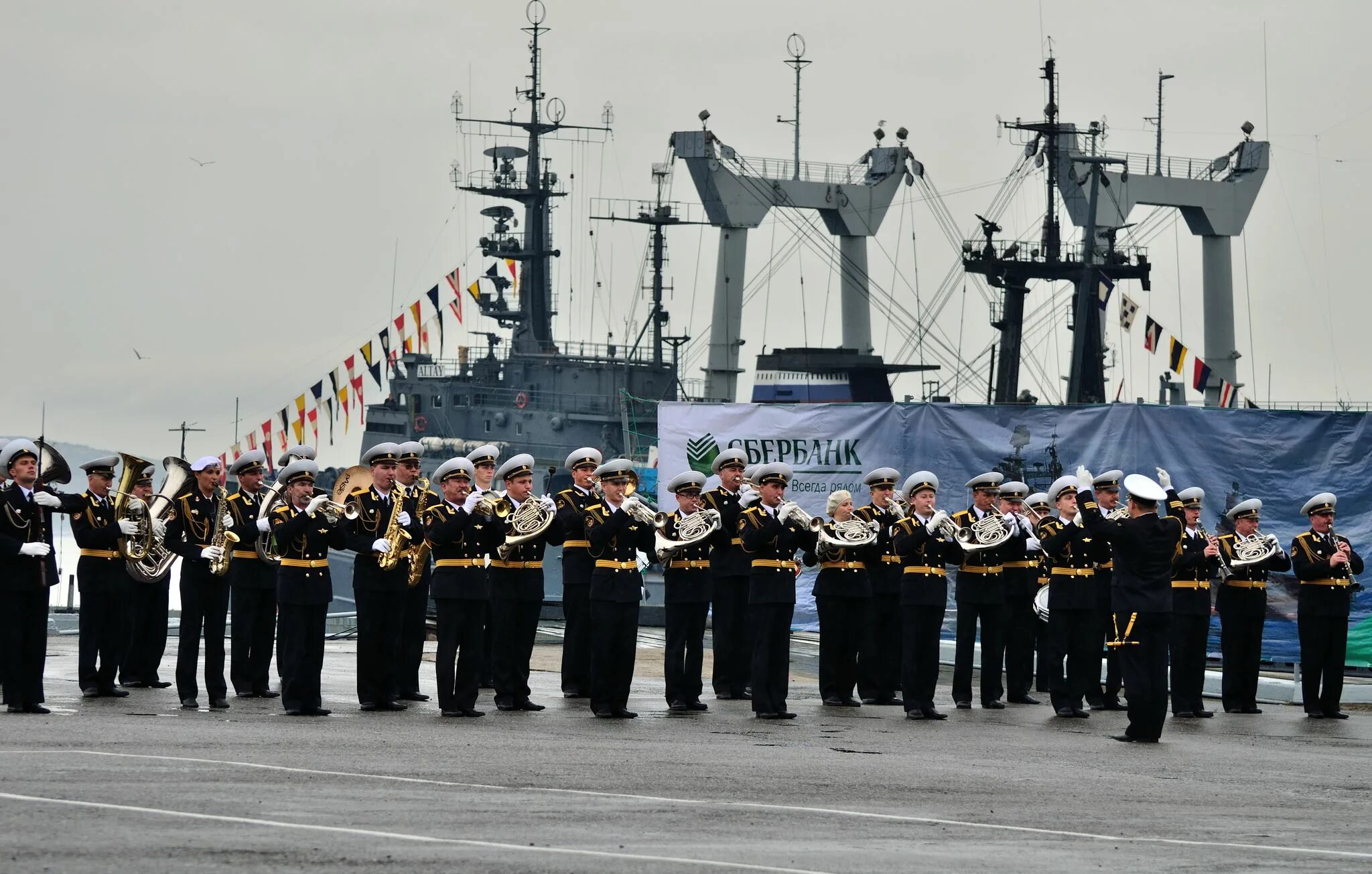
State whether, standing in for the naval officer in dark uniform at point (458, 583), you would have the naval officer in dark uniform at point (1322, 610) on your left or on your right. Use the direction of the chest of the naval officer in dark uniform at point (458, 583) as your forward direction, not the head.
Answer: on your left

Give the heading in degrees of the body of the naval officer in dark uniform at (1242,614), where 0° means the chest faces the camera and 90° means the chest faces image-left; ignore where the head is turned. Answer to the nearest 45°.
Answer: approximately 315°

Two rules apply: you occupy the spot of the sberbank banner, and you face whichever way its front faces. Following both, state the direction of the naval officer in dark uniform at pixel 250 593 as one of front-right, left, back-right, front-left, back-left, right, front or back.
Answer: front-right

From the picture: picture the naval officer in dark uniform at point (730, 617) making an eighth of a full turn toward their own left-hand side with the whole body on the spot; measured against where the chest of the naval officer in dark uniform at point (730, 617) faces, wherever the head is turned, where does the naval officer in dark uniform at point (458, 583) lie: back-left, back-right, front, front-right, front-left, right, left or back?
back-right

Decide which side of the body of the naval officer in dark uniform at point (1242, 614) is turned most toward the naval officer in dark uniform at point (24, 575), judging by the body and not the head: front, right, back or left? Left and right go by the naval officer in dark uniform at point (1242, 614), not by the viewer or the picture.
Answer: right

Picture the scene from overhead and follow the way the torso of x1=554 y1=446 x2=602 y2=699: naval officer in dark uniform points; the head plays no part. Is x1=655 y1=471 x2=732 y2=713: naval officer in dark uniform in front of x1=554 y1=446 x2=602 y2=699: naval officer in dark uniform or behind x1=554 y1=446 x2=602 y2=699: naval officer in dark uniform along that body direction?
in front

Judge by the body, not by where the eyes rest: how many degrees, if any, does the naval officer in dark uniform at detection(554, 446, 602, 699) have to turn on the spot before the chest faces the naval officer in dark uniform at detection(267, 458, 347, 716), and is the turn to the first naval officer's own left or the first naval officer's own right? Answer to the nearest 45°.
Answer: approximately 90° to the first naval officer's own right

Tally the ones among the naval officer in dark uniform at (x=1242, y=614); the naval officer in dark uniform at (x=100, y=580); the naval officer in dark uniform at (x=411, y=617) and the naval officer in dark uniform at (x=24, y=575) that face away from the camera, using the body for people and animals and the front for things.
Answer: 0

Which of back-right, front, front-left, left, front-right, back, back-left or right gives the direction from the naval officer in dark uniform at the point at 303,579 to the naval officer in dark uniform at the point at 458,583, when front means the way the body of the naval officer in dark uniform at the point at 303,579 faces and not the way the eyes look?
front-left

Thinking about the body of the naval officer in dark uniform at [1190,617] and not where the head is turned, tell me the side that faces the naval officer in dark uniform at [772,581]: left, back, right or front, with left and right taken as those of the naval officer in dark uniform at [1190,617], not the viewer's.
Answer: right

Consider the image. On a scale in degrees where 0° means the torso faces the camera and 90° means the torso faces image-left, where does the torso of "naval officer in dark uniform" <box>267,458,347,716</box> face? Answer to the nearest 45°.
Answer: approximately 315°

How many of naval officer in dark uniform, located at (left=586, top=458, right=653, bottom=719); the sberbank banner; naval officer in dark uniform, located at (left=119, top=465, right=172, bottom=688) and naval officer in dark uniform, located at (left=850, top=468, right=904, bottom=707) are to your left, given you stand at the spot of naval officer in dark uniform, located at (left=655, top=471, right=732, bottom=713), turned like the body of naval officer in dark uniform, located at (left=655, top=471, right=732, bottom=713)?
2

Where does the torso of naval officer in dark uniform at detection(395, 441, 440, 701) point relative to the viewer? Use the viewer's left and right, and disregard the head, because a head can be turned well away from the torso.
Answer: facing the viewer and to the right of the viewer
